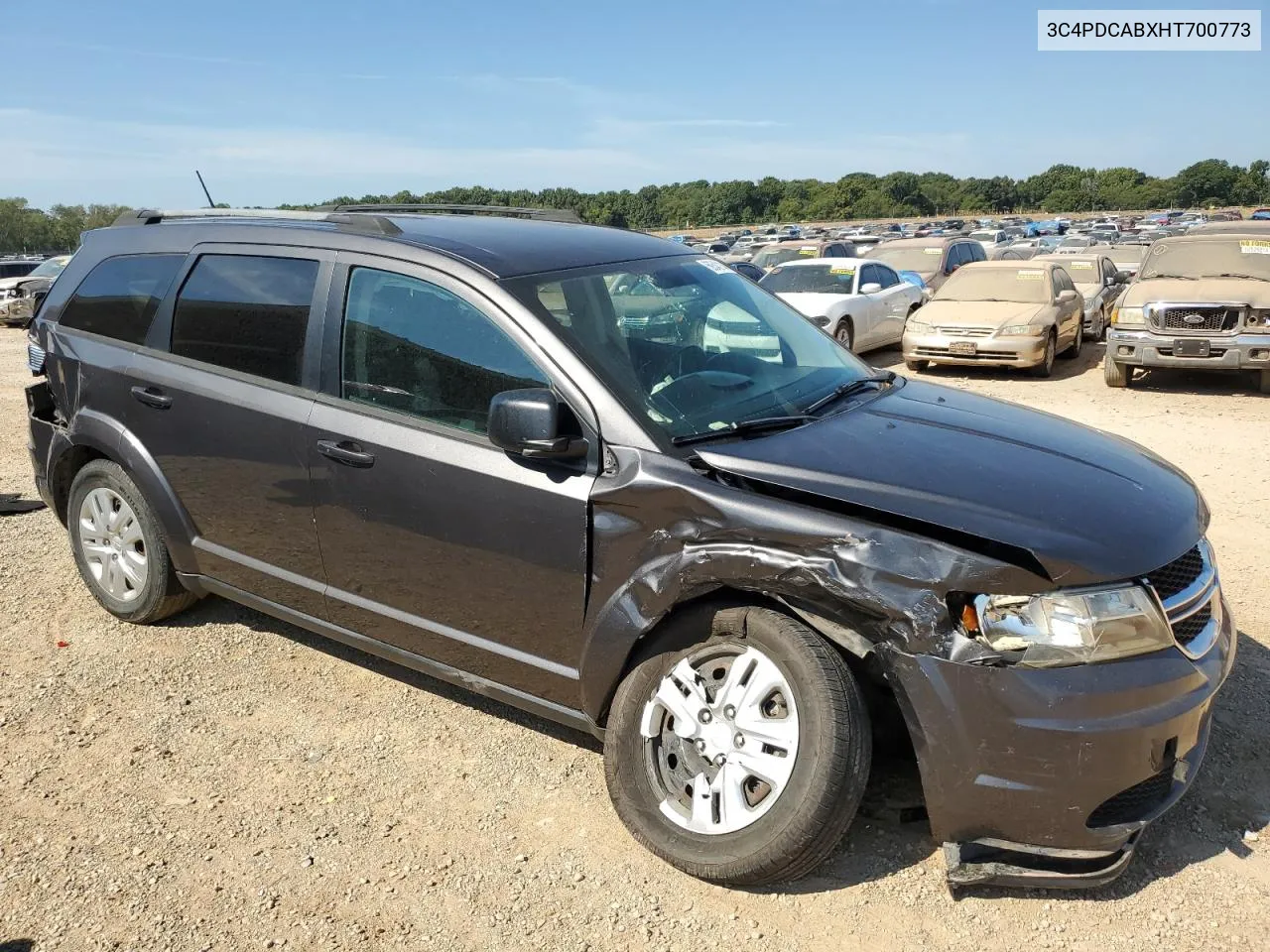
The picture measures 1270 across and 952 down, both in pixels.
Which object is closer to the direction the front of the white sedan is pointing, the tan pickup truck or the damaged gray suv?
the damaged gray suv

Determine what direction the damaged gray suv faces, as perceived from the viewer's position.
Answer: facing the viewer and to the right of the viewer

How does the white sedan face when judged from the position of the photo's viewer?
facing the viewer and to the left of the viewer

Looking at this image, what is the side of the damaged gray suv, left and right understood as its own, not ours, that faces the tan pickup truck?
left

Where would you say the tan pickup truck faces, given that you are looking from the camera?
facing the viewer

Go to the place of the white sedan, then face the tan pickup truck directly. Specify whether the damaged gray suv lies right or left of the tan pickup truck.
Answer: right

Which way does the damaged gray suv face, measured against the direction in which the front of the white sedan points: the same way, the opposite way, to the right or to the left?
to the left

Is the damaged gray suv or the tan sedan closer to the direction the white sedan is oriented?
the damaged gray suv

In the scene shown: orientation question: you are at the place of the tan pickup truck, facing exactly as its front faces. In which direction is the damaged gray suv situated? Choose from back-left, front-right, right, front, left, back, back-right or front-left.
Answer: front

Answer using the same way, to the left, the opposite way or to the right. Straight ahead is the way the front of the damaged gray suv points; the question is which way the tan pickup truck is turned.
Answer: to the right

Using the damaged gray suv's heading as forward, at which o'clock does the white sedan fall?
The white sedan is roughly at 8 o'clock from the damaged gray suv.

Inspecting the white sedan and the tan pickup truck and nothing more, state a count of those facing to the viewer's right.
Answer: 0

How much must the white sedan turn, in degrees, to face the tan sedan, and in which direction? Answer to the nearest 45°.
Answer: approximately 90° to its left
